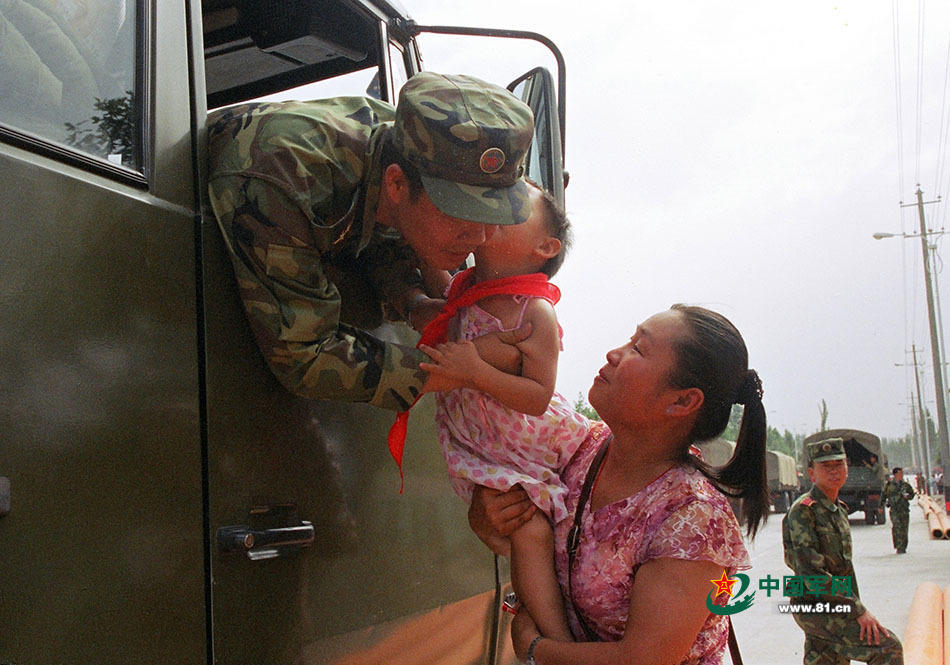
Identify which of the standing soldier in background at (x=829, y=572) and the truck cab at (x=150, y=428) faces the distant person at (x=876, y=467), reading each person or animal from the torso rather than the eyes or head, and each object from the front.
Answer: the truck cab

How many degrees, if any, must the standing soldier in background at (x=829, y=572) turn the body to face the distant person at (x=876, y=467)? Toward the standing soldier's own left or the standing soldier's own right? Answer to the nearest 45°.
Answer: approximately 135° to the standing soldier's own left

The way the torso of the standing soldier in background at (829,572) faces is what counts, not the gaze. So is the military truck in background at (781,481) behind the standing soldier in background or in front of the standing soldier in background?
behind

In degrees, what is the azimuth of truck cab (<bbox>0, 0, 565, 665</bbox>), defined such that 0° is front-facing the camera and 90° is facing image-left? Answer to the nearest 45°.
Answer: approximately 225°

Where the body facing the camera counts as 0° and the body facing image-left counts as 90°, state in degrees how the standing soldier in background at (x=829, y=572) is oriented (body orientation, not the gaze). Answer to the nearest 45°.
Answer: approximately 315°

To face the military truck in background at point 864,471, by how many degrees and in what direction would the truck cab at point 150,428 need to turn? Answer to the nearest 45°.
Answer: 0° — it already faces it

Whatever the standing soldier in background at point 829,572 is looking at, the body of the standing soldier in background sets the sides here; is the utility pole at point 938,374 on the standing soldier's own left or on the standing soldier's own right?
on the standing soldier's own left

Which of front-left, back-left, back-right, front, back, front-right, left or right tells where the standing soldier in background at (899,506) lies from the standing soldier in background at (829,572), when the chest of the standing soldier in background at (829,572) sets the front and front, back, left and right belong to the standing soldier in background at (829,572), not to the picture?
back-left
